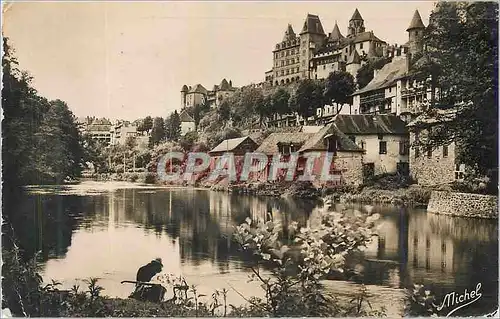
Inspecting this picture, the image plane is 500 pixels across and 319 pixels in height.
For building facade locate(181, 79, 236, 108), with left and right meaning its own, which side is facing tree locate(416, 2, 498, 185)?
front

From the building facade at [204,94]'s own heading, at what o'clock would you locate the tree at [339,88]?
The tree is roughly at 9 o'clock from the building facade.

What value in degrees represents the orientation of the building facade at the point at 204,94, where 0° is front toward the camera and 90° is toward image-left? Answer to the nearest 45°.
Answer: approximately 0°

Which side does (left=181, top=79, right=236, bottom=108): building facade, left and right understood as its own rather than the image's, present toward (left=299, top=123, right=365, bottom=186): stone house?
front

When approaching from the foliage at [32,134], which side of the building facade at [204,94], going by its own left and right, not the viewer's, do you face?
front
